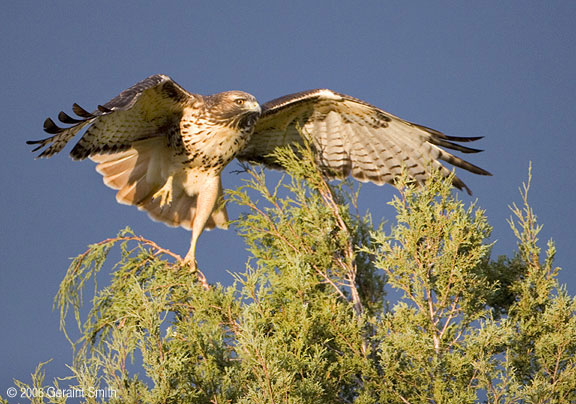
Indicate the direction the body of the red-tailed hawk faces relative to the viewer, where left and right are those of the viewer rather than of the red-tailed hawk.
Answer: facing the viewer and to the right of the viewer
